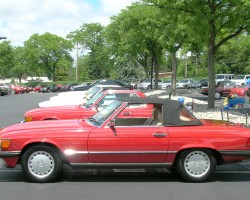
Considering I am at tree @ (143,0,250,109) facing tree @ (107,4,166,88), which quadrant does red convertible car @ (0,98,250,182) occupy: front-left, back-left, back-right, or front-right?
back-left

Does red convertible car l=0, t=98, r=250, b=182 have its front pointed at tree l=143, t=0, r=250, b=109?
no

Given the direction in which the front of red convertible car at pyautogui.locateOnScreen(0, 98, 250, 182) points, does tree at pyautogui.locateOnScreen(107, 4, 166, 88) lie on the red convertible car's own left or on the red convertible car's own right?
on the red convertible car's own right

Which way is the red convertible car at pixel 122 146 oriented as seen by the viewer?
to the viewer's left

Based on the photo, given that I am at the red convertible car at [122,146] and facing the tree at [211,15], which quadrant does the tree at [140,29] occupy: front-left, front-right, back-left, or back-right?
front-left

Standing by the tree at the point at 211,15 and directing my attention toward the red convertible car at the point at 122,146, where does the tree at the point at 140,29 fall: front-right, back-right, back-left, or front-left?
back-right
